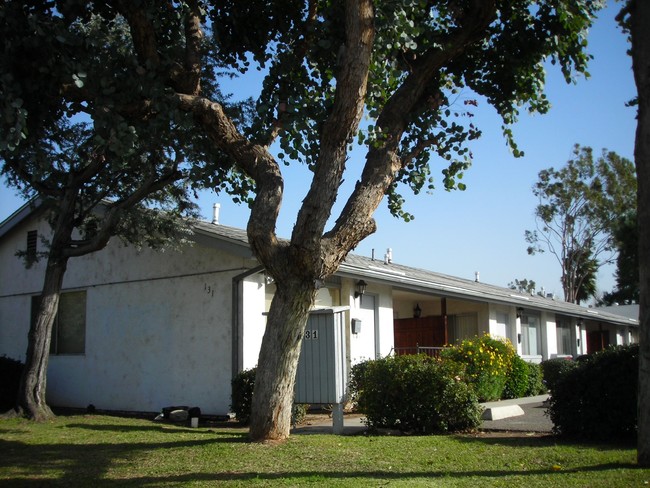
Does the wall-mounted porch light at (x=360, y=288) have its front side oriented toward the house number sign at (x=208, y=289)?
no

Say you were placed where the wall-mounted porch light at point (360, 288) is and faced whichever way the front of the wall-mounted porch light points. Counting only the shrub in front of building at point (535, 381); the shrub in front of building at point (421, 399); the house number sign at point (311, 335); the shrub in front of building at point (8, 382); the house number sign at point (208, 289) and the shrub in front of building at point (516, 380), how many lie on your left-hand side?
2

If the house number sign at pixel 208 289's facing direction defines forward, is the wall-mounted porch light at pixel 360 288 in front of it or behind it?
behind

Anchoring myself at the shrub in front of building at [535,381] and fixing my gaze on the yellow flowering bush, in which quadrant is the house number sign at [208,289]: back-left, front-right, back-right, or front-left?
front-right

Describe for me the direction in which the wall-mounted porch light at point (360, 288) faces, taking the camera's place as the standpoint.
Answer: facing the viewer and to the right of the viewer

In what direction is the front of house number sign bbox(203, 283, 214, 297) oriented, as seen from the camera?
facing the viewer and to the left of the viewer

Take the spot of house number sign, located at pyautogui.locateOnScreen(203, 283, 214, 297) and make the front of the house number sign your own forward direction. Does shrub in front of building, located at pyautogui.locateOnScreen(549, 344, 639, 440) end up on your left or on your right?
on your left

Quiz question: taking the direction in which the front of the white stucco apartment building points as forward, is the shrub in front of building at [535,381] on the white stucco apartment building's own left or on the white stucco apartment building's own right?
on the white stucco apartment building's own left

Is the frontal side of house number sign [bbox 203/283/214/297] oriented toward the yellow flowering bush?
no

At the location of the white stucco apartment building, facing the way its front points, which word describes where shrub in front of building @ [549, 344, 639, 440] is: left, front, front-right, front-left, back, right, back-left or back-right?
front

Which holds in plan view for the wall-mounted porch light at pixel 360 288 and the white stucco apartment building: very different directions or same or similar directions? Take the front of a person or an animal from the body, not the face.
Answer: same or similar directions

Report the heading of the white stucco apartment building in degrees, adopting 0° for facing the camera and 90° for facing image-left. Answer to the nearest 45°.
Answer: approximately 315°

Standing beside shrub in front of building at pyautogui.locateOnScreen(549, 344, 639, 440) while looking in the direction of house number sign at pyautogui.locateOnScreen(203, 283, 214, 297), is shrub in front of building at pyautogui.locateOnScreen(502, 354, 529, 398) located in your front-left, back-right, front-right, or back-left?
front-right

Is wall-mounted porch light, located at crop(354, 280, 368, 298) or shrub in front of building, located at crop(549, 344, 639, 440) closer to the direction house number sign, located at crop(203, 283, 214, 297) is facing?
the shrub in front of building

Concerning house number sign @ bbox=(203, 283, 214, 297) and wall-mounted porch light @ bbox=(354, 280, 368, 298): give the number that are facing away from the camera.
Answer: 0

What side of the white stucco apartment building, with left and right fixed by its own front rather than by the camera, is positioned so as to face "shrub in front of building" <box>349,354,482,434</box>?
front

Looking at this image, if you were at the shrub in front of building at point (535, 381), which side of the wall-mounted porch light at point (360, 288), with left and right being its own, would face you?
left
